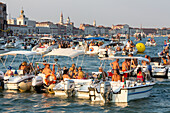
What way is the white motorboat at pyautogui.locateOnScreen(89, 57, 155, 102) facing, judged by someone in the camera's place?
facing away from the viewer and to the right of the viewer
